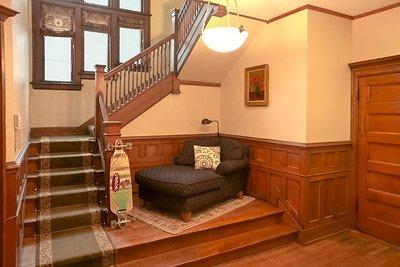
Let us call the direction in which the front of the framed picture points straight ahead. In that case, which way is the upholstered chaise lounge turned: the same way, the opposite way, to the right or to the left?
the same way

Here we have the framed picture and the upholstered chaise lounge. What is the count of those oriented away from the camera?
0

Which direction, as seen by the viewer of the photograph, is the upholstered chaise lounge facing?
facing the viewer and to the left of the viewer

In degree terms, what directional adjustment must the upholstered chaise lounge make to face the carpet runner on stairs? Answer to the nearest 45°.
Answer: approximately 45° to its right

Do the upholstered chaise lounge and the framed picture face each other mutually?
no

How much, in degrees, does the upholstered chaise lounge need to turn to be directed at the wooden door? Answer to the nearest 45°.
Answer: approximately 135° to its left

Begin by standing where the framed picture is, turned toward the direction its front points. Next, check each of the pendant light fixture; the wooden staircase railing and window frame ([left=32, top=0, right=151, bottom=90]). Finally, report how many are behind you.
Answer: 0

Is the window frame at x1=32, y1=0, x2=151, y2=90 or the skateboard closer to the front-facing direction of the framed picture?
the skateboard

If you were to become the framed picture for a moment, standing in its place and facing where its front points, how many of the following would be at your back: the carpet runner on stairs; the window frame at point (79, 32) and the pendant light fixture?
0

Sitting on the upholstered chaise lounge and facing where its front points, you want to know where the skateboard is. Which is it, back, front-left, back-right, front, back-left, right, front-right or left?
front

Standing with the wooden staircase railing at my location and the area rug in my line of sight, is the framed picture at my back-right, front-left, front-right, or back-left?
front-left
